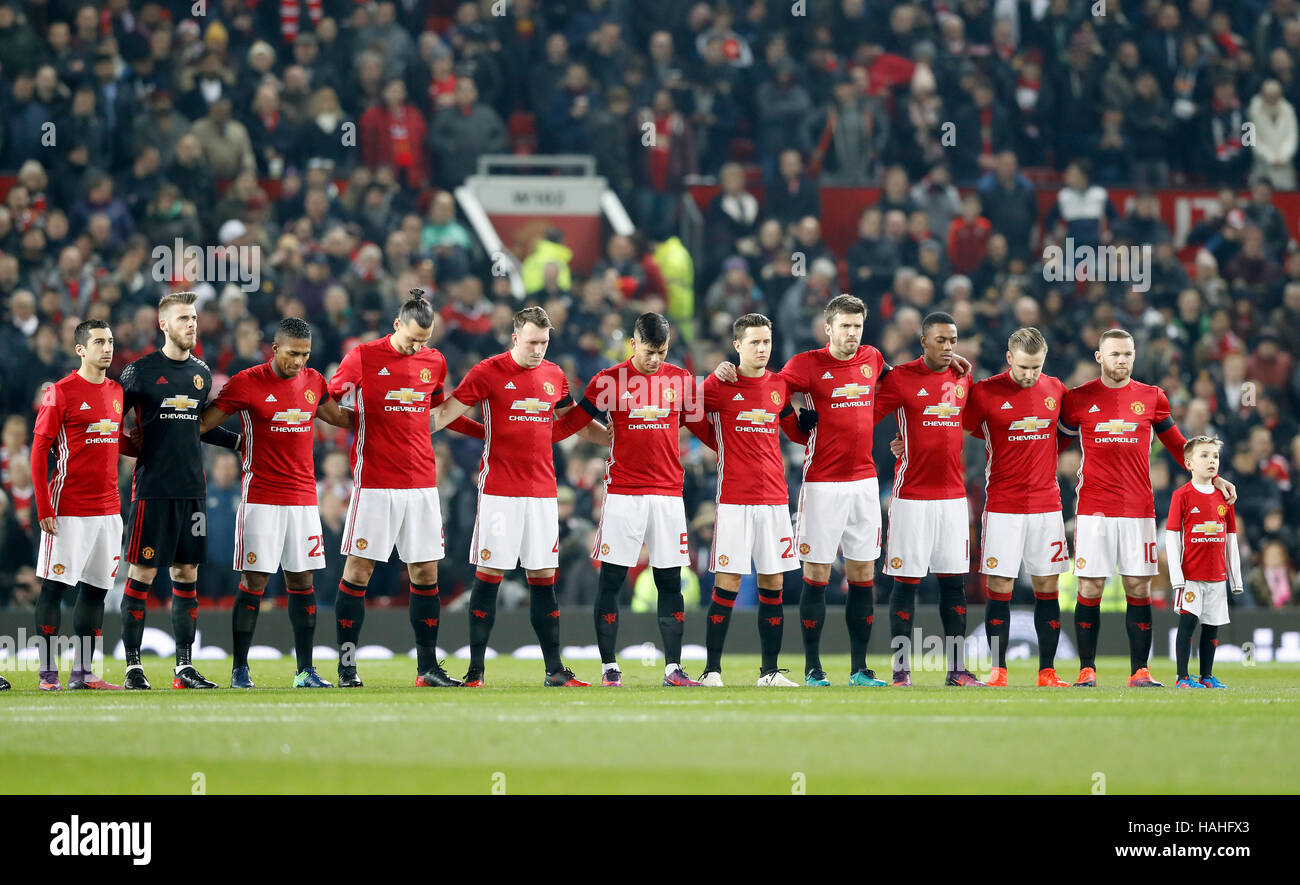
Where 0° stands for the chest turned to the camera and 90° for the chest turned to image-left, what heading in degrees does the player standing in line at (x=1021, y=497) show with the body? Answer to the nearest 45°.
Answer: approximately 0°

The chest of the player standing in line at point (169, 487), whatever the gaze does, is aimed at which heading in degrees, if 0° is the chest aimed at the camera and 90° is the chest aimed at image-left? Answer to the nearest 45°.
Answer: approximately 315°

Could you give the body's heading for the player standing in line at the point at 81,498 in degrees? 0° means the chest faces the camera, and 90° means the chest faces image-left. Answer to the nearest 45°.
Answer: approximately 315°

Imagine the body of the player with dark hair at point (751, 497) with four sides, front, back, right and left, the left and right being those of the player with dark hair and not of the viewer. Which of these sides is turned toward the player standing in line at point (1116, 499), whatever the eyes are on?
left
